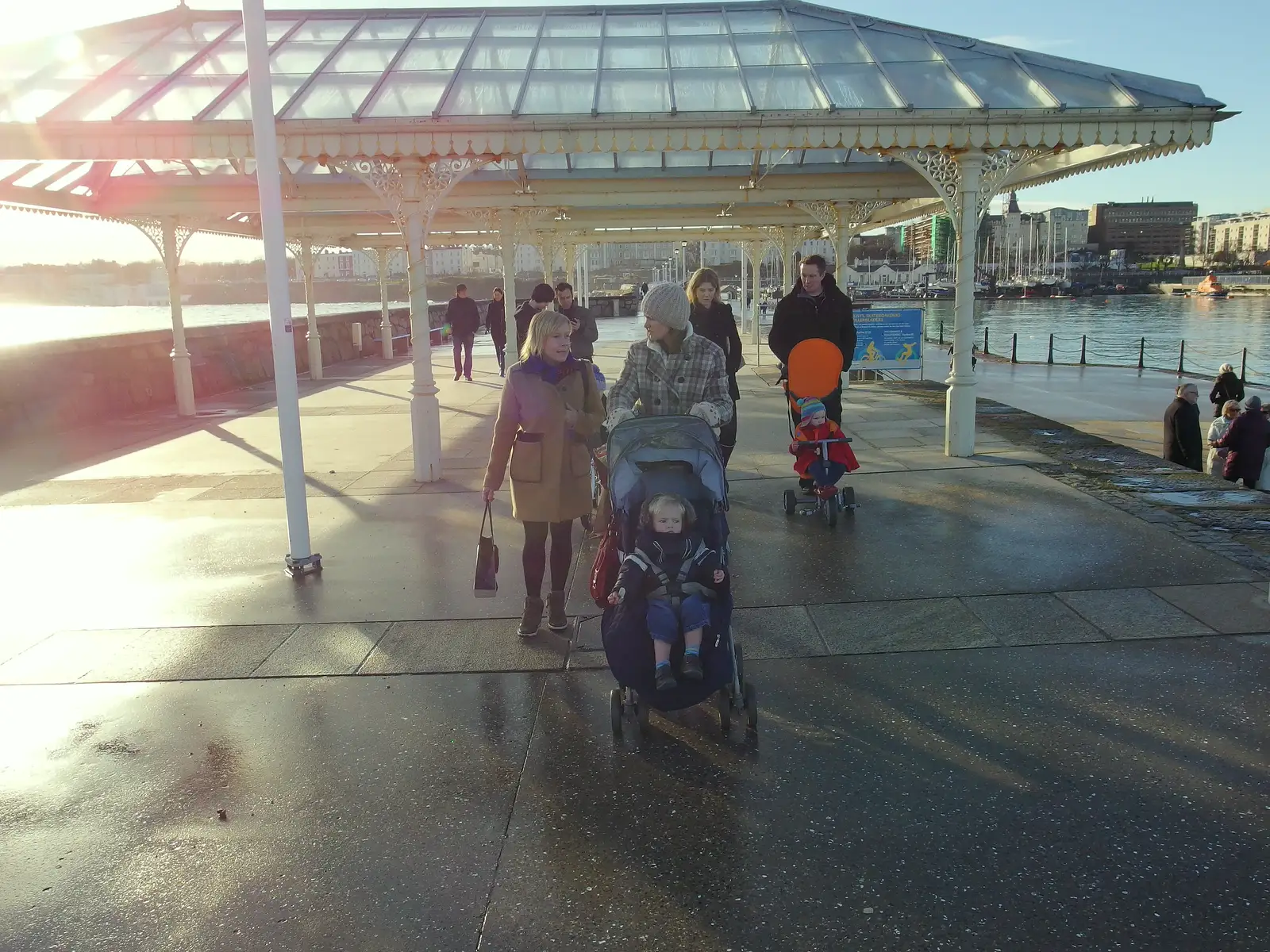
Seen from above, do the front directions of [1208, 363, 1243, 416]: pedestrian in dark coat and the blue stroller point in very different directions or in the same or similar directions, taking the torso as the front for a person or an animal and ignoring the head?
very different directions

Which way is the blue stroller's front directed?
toward the camera

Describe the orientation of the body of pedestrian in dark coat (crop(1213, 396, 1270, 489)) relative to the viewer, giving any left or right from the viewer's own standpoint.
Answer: facing away from the viewer and to the left of the viewer

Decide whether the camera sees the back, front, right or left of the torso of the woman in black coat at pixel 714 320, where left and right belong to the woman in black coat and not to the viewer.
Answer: front

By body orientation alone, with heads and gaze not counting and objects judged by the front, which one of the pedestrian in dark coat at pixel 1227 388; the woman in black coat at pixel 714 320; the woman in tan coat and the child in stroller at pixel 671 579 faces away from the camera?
the pedestrian in dark coat

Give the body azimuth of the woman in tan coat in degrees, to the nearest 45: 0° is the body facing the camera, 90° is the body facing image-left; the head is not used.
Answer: approximately 315°

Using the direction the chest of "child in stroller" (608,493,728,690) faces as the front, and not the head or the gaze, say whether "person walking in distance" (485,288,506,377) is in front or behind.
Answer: behind

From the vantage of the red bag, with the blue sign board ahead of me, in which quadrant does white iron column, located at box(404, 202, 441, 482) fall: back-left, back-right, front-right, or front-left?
front-left
